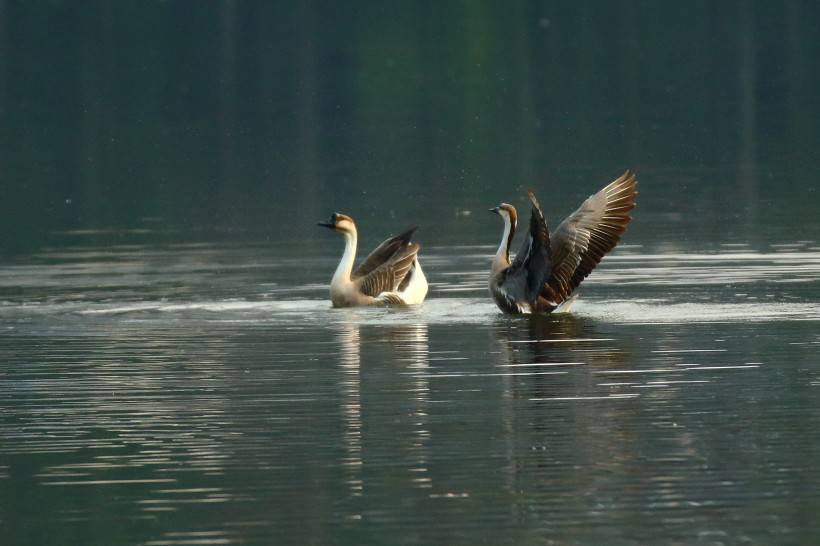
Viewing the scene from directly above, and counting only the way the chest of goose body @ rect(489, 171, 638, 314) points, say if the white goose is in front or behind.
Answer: in front

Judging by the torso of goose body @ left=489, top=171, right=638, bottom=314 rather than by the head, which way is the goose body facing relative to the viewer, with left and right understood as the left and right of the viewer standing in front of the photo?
facing to the left of the viewer

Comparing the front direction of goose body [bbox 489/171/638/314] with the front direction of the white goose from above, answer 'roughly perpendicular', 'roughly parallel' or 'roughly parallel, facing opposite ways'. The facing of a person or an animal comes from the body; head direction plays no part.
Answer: roughly parallel

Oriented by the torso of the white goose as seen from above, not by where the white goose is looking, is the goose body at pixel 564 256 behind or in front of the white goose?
behind

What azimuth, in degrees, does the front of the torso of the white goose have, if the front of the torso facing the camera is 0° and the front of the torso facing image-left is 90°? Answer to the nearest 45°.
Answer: approximately 90°

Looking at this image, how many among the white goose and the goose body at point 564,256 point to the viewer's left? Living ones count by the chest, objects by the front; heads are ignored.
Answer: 2
